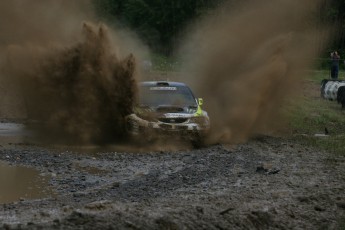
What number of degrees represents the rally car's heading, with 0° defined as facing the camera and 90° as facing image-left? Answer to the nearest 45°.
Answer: approximately 0°
